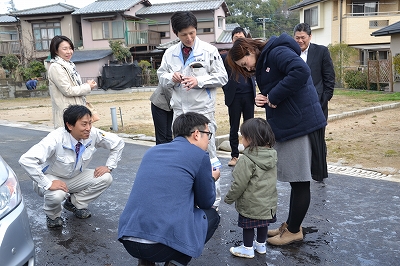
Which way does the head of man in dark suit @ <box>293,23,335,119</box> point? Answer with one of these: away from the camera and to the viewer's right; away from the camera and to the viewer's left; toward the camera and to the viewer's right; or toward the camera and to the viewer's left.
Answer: toward the camera and to the viewer's left

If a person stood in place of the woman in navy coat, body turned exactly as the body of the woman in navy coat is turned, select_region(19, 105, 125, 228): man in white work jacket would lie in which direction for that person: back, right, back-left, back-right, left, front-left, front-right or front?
front

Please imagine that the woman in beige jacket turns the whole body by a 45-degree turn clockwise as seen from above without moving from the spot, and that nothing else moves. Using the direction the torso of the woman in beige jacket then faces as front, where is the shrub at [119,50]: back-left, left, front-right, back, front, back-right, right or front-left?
back

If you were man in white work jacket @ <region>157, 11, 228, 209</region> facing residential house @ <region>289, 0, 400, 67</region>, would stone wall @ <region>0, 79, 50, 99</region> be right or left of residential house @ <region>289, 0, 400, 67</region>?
left

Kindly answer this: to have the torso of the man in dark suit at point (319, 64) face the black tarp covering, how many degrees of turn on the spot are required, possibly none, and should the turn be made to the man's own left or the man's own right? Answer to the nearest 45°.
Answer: approximately 90° to the man's own right

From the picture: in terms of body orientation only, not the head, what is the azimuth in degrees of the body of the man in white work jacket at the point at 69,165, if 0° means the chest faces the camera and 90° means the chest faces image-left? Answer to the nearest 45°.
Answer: approximately 315°

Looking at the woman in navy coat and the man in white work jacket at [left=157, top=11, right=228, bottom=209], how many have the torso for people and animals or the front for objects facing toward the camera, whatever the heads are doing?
1

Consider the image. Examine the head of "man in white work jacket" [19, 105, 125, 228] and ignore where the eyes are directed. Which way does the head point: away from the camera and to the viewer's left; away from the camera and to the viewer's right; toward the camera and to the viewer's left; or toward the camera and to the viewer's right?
toward the camera and to the viewer's right

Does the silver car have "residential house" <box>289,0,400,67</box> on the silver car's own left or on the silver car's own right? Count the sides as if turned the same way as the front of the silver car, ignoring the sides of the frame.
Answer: on the silver car's own left

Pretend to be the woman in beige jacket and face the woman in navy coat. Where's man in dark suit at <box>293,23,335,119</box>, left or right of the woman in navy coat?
left

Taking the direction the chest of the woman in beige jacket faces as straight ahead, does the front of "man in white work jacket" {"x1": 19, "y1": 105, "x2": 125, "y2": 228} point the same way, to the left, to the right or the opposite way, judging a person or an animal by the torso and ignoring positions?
the same way

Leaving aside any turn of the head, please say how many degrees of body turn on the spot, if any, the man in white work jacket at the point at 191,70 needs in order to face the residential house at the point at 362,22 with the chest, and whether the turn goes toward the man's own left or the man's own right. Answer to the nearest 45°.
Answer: approximately 135° to the man's own left

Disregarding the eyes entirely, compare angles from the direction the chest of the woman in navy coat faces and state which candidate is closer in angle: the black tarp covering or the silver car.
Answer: the silver car

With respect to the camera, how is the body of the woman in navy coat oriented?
to the viewer's left

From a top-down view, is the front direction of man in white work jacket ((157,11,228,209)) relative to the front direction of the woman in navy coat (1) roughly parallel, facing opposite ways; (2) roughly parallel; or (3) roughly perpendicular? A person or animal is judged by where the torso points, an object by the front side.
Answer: roughly perpendicular

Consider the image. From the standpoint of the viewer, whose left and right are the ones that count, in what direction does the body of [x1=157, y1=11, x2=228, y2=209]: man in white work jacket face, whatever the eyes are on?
facing the viewer

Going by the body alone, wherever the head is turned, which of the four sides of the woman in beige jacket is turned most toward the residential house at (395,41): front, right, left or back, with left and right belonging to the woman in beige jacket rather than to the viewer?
left
